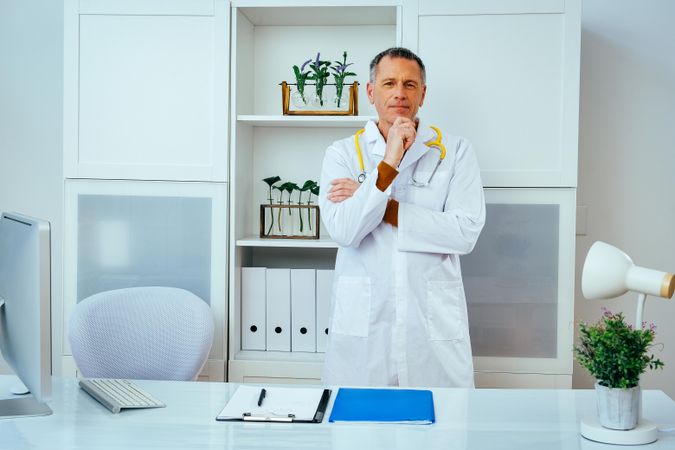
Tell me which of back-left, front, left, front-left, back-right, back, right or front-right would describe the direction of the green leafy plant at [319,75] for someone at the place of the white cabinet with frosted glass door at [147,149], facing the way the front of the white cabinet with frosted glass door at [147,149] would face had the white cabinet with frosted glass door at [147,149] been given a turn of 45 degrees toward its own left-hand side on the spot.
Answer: front-left

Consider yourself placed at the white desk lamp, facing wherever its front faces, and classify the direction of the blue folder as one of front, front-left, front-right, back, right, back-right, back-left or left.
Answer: front

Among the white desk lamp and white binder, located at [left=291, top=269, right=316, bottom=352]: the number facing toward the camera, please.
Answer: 1

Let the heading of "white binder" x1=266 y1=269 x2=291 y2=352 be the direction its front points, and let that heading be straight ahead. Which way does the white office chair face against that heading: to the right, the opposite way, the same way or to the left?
the same way

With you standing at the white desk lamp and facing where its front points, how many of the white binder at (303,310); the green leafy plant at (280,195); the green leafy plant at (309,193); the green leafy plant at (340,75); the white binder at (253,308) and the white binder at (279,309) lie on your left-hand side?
0

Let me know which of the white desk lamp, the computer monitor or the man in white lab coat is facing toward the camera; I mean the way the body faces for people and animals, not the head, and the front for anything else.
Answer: the man in white lab coat

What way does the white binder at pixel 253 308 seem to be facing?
toward the camera

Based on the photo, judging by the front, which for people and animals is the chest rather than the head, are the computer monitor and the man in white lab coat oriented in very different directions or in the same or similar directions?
very different directions

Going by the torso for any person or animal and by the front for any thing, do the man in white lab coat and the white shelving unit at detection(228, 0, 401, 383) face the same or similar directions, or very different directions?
same or similar directions

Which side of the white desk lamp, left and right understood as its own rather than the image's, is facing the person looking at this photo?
left

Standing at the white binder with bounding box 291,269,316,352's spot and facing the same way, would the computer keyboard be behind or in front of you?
in front

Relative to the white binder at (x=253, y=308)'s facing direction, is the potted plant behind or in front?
in front

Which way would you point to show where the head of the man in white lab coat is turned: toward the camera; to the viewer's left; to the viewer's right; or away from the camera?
toward the camera

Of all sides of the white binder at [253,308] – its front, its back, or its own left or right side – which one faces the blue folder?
front

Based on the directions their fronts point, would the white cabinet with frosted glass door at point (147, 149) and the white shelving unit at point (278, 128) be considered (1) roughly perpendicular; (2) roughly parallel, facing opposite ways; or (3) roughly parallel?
roughly parallel

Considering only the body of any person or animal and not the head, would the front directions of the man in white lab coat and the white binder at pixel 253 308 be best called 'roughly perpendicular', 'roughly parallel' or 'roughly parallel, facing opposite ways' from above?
roughly parallel

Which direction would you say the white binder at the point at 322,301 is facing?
toward the camera

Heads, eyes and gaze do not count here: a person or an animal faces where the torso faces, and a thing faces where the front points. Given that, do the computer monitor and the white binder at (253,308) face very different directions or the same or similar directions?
very different directions

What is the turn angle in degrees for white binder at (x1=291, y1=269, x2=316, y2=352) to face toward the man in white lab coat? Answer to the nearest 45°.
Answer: approximately 45° to its left
